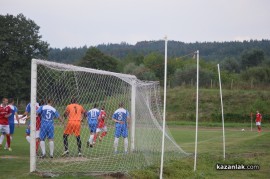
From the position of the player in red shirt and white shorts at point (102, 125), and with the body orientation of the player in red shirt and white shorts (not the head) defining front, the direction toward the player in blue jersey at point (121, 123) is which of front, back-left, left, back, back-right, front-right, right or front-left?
front-right

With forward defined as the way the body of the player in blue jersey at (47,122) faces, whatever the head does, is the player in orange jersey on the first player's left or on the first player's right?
on the first player's right

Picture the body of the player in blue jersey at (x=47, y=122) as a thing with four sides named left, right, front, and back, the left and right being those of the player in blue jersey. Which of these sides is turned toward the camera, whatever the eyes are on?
back

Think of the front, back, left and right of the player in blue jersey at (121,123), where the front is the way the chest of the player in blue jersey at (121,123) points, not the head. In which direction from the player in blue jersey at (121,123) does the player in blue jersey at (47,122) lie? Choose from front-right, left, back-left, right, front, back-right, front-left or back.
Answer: back-left

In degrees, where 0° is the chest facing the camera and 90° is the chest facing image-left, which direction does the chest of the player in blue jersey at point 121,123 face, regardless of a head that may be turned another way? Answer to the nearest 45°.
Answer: approximately 180°

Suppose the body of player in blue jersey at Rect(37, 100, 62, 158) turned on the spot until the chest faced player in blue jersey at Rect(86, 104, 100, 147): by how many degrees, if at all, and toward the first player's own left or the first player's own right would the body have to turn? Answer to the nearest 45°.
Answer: approximately 45° to the first player's own right

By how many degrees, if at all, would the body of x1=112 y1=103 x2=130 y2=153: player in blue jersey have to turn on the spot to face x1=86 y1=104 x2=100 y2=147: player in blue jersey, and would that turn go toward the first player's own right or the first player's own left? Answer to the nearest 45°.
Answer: approximately 90° to the first player's own left

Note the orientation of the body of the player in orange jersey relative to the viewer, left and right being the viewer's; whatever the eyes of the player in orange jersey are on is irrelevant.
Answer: facing away from the viewer
